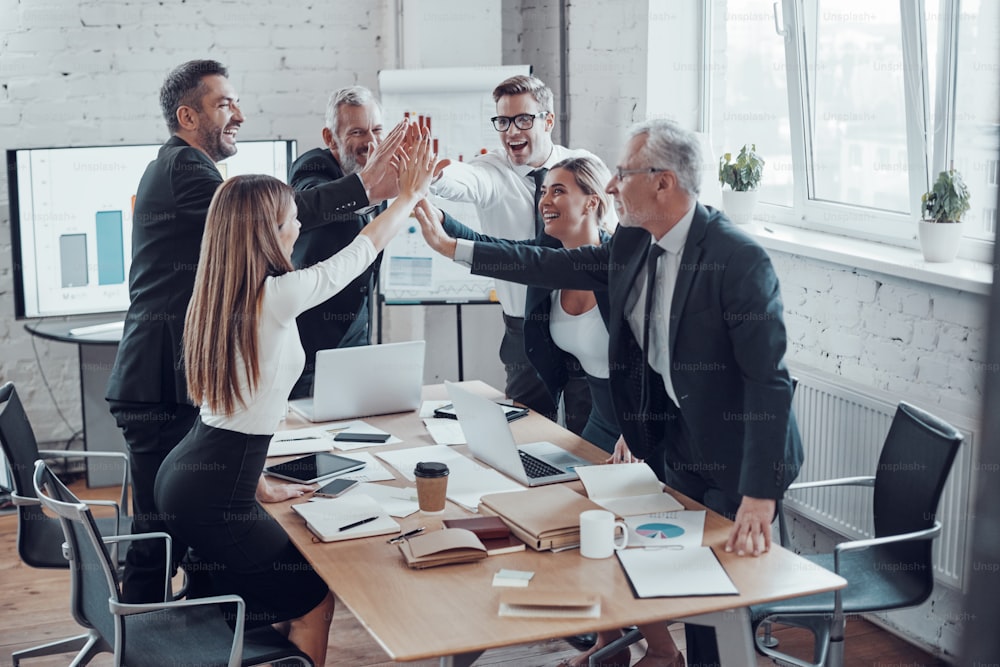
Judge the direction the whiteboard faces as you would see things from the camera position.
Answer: facing the viewer

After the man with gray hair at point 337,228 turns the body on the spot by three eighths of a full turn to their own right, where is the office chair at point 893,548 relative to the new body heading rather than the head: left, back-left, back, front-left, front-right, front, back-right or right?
back-left

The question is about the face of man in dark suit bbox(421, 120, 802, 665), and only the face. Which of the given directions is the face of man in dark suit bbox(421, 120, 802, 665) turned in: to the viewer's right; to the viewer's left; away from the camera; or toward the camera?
to the viewer's left

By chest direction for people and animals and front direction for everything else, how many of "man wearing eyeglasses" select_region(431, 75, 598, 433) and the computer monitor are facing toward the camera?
2

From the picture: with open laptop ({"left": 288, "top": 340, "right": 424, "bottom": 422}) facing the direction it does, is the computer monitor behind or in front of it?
in front

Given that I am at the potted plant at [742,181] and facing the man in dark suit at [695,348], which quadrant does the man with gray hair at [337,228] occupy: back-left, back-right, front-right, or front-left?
front-right

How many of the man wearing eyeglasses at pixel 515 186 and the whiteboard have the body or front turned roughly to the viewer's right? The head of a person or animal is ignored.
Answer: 0

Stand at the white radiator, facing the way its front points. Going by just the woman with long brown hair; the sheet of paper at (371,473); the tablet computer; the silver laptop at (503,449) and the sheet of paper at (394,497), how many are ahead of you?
5

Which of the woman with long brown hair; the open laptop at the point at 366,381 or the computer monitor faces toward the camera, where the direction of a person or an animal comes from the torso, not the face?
the computer monitor

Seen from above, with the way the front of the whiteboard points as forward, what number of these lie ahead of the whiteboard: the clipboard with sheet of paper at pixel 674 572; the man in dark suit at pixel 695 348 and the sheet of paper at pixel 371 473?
3

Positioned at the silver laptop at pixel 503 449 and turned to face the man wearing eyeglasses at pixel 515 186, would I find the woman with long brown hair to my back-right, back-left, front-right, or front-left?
back-left

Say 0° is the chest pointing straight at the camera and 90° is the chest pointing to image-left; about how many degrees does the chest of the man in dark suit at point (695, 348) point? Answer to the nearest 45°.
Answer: approximately 45°
